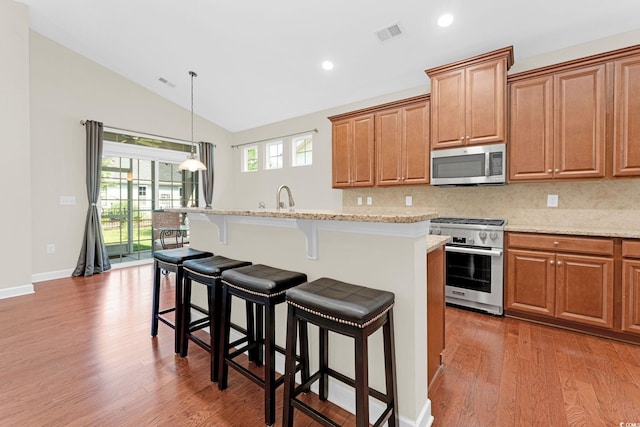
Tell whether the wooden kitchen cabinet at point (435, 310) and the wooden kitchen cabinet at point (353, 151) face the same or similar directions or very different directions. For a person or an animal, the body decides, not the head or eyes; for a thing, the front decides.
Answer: very different directions

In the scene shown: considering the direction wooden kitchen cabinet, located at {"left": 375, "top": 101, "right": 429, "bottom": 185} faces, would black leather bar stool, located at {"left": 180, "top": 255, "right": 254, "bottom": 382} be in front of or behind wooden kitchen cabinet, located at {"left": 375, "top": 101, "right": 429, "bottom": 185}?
in front

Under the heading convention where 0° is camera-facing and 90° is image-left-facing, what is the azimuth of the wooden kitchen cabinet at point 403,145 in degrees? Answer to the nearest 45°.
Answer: approximately 45°

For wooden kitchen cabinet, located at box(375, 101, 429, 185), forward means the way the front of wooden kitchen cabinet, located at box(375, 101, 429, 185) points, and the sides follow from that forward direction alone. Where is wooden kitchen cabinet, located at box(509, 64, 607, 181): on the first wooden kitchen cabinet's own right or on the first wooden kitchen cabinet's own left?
on the first wooden kitchen cabinet's own left

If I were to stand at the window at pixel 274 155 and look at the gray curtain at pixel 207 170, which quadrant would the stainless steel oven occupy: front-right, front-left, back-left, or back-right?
back-left

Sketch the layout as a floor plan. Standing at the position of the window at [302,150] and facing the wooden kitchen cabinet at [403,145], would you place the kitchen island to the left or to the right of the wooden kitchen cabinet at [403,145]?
right

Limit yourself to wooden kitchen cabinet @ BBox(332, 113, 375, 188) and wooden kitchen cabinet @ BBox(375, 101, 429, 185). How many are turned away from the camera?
0

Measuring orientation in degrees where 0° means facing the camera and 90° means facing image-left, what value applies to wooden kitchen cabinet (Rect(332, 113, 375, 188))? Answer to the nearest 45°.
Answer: approximately 45°

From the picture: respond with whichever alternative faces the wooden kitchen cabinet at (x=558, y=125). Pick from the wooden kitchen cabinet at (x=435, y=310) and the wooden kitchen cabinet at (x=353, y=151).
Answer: the wooden kitchen cabinet at (x=435, y=310)

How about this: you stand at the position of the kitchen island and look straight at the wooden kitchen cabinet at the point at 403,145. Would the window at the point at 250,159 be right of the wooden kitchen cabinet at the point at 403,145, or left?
left

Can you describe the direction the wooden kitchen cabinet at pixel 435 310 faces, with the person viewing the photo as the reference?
facing away from the viewer and to the right of the viewer
